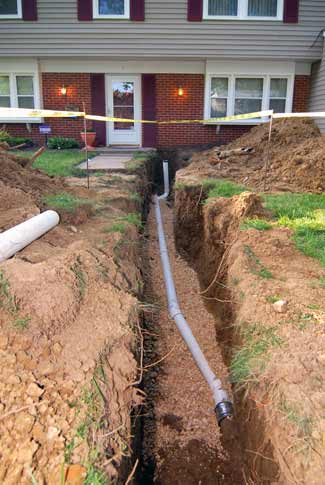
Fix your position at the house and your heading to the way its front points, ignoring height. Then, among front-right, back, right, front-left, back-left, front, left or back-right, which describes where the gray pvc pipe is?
front

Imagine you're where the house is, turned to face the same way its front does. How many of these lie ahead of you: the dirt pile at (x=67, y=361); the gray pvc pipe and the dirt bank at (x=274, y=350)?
3

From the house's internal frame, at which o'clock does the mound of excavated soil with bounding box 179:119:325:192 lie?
The mound of excavated soil is roughly at 11 o'clock from the house.

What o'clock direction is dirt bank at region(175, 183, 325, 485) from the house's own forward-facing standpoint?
The dirt bank is roughly at 12 o'clock from the house.

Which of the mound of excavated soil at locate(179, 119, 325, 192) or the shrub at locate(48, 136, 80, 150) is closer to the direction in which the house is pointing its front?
the mound of excavated soil

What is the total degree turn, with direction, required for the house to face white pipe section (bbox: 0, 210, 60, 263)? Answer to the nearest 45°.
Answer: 0° — it already faces it

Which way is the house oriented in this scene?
toward the camera

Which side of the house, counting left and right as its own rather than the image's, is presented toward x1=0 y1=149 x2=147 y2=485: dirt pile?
front

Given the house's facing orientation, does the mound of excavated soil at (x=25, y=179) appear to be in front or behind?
in front

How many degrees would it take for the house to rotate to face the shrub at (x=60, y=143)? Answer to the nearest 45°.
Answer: approximately 90° to its right

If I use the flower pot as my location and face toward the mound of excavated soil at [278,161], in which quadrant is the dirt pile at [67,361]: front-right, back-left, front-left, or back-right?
front-right
